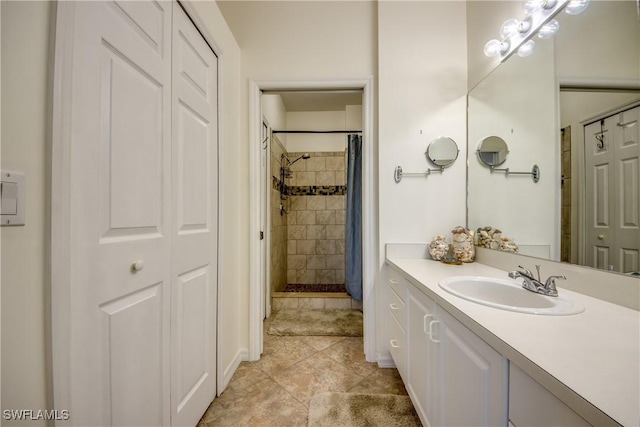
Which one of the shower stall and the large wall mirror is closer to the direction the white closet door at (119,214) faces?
the large wall mirror

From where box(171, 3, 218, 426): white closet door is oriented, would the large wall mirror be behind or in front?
in front

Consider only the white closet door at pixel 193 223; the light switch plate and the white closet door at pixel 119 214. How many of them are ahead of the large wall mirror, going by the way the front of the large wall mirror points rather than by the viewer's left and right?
3

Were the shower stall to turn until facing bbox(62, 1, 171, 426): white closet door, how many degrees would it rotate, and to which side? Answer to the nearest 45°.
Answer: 0° — it already faces it

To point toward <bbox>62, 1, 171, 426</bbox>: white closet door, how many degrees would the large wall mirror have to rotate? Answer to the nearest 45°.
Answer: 0° — it already faces it

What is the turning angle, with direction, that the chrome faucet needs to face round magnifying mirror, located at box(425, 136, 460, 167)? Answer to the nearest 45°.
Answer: approximately 90° to its right

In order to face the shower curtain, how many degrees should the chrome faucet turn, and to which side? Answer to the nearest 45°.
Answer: approximately 90° to its right

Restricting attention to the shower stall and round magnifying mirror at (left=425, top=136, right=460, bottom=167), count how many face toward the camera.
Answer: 2

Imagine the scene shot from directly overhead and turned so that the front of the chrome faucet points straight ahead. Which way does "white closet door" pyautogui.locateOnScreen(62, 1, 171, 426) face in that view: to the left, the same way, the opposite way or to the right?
the opposite way

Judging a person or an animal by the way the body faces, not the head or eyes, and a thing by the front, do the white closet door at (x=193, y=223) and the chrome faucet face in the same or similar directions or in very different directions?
very different directions

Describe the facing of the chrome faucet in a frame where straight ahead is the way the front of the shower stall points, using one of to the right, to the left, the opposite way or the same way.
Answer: to the right

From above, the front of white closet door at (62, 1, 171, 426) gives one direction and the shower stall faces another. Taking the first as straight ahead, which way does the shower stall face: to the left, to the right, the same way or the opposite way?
to the right
